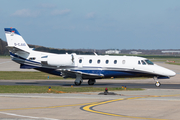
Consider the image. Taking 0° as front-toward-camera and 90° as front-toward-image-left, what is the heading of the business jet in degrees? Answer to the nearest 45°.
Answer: approximately 270°
